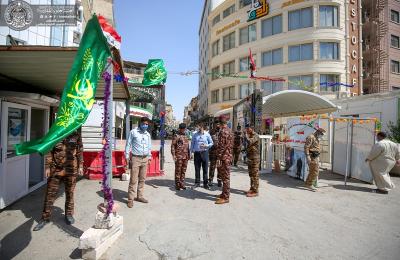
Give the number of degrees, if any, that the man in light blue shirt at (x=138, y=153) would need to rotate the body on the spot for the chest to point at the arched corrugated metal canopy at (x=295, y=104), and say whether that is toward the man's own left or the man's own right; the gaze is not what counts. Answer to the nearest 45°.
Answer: approximately 90° to the man's own left

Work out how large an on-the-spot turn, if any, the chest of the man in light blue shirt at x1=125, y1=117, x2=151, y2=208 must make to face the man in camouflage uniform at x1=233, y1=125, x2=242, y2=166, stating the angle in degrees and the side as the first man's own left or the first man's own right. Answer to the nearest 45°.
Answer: approximately 90° to the first man's own left

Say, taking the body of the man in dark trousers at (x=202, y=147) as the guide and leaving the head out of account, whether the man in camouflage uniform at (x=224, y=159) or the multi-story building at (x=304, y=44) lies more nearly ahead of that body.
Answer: the man in camouflage uniform

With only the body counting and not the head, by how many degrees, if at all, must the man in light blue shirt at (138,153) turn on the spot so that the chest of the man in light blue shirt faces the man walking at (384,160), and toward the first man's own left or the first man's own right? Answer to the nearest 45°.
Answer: approximately 45° to the first man's own left

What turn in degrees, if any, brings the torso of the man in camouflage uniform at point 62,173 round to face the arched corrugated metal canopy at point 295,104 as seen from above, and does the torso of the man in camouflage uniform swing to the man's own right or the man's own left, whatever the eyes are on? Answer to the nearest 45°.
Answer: approximately 90° to the man's own left

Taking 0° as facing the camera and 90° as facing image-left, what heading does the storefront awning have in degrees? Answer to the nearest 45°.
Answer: approximately 315°

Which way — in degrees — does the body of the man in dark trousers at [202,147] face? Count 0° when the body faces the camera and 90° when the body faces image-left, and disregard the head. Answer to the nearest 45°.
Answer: approximately 0°

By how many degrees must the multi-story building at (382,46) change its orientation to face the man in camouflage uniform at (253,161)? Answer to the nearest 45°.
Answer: approximately 45° to its left

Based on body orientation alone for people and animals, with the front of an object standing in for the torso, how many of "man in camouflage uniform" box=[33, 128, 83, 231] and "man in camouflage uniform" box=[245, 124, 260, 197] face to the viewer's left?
1
